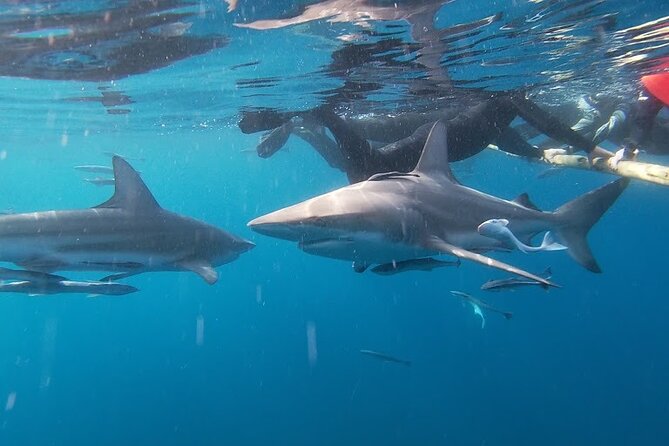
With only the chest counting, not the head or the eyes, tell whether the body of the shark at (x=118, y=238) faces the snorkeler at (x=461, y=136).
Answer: yes

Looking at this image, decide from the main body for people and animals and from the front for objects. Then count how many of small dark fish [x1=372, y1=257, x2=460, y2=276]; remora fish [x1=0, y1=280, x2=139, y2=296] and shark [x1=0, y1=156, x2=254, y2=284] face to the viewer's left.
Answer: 1

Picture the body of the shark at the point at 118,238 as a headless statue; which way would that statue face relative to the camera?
to the viewer's right

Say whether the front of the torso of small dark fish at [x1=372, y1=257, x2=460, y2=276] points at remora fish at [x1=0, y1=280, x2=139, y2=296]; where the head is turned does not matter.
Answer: yes

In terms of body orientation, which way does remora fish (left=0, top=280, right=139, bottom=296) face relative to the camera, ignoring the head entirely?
to the viewer's right

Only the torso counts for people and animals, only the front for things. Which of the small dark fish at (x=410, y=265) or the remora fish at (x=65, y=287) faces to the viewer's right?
the remora fish

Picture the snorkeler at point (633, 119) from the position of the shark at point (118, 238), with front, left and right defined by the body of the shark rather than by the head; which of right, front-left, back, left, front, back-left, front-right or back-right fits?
front

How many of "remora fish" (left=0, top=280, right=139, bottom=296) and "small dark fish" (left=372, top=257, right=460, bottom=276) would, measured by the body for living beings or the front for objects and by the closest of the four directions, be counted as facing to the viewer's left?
1

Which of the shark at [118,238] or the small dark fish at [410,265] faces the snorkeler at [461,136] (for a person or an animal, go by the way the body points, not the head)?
the shark

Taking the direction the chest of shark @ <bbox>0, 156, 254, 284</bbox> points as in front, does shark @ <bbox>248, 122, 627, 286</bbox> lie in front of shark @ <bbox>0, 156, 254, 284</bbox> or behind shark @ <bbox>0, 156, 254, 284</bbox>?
in front

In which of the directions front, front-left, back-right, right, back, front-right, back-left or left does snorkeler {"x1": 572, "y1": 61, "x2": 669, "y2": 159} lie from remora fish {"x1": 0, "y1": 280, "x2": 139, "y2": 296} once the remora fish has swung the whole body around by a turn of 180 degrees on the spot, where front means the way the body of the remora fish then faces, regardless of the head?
back

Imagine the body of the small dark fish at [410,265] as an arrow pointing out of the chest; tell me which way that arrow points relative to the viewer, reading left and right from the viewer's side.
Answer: facing to the left of the viewer

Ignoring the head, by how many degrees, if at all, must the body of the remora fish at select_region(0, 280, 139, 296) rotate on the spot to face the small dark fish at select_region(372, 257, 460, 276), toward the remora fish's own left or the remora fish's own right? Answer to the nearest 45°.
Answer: approximately 45° to the remora fish's own right

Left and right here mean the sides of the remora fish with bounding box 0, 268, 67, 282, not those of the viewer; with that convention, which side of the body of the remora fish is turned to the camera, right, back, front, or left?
right

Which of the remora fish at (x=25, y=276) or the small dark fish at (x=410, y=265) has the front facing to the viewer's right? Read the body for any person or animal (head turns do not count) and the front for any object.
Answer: the remora fish
